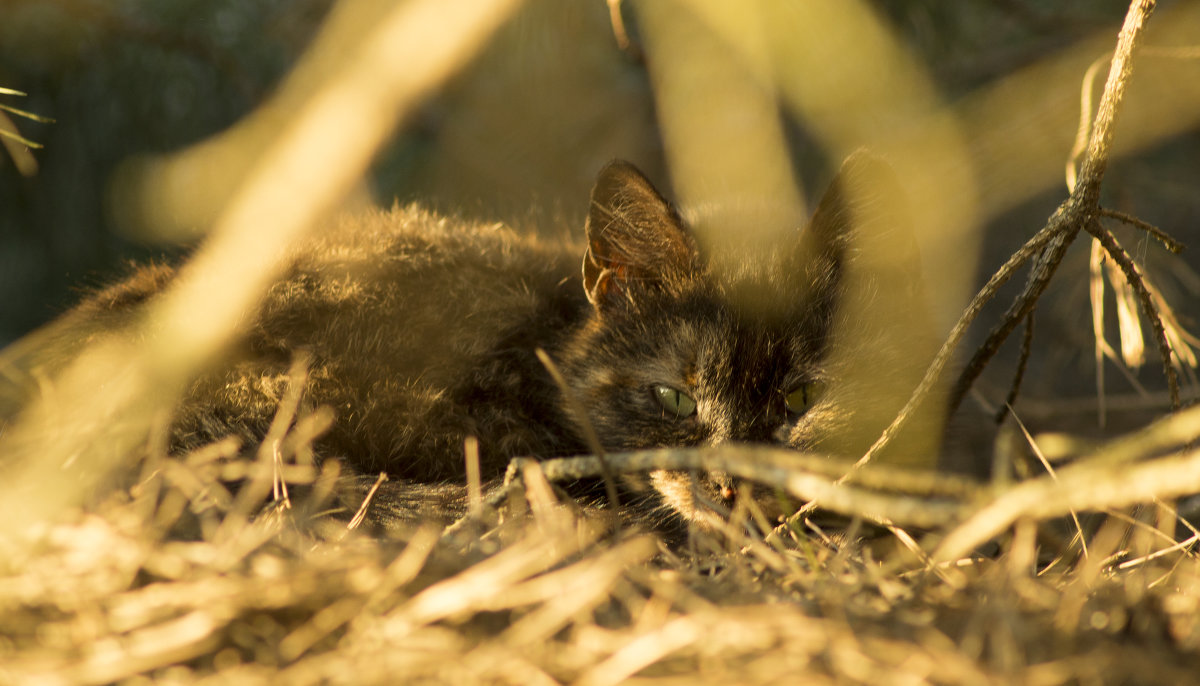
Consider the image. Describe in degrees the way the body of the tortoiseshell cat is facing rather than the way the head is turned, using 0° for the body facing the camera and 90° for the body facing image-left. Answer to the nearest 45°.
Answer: approximately 315°

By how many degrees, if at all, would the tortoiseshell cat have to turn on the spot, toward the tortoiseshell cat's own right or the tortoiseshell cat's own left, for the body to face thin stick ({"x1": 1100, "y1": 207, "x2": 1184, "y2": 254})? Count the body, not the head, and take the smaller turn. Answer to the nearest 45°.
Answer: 0° — it already faces it

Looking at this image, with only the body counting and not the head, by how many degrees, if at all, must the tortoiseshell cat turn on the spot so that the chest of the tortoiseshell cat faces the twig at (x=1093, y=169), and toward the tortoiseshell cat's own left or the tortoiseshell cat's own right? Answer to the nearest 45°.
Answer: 0° — it already faces it
